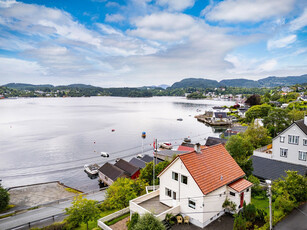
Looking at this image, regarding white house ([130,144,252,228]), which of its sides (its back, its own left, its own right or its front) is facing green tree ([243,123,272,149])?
left

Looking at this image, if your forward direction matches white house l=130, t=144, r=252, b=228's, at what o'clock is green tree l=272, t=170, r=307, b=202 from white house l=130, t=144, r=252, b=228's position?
The green tree is roughly at 10 o'clock from the white house.

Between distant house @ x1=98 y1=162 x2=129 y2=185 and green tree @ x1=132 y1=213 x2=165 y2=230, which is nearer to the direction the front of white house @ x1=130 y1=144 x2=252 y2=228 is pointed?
the green tree

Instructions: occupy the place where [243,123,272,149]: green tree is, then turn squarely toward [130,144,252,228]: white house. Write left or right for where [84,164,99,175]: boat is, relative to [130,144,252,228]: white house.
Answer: right

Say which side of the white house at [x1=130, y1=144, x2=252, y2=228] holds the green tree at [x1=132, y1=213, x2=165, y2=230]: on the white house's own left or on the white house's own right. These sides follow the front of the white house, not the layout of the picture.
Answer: on the white house's own right

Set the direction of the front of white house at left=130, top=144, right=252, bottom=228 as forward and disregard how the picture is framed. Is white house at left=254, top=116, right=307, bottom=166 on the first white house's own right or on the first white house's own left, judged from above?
on the first white house's own left
